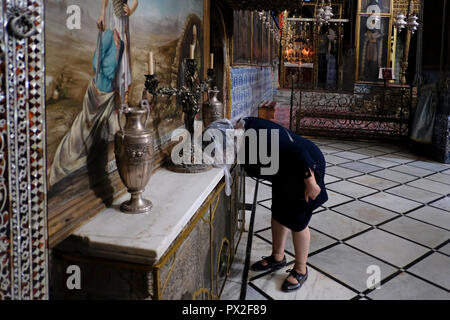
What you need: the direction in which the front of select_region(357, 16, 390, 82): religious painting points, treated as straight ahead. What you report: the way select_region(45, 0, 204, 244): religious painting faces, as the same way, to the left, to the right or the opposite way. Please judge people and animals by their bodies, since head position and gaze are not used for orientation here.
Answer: to the left

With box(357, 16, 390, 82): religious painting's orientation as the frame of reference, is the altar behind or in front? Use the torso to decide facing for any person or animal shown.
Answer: in front

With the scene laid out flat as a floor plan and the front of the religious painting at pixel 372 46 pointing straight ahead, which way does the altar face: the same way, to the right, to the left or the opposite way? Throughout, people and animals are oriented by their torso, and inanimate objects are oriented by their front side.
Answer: to the left

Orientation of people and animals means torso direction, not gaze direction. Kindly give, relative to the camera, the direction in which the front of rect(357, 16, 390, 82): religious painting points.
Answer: facing the viewer

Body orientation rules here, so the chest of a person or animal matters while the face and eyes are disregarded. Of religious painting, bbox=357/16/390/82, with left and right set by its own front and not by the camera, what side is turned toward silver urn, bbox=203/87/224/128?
front

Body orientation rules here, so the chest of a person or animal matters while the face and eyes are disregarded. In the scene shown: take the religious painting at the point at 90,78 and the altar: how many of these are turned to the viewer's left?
0

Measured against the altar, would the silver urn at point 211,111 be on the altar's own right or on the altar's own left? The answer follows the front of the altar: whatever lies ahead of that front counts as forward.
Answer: on the altar's own left

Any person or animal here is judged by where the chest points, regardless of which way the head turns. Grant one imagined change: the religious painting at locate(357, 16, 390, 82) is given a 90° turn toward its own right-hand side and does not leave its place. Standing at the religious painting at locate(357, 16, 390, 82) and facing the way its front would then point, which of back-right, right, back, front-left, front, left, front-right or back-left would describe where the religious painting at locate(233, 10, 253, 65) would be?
left

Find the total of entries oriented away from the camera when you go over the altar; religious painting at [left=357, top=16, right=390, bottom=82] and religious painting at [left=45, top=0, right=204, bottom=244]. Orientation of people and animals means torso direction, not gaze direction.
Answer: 0

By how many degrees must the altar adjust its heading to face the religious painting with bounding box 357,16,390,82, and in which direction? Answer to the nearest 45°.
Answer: approximately 90° to its left

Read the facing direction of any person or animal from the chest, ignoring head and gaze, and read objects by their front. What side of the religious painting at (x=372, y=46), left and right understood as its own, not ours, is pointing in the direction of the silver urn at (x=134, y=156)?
front

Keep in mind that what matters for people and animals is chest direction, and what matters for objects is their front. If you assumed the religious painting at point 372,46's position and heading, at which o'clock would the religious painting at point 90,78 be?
the religious painting at point 90,78 is roughly at 12 o'clock from the religious painting at point 372,46.

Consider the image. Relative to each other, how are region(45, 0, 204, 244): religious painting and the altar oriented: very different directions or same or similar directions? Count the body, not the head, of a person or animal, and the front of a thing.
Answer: same or similar directions

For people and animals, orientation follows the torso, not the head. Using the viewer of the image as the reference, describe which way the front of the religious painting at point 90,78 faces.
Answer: facing the viewer and to the right of the viewer
